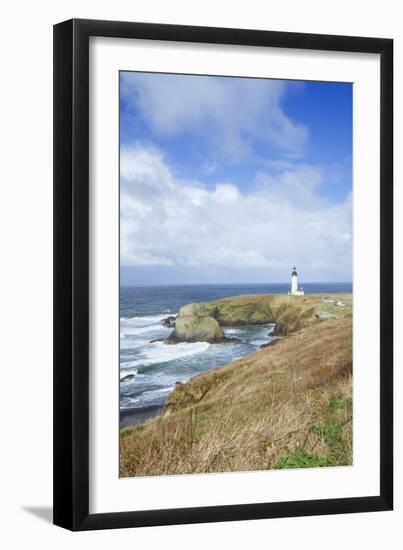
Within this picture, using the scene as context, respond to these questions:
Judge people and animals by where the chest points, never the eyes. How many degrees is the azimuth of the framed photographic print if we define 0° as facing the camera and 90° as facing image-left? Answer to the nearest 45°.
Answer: approximately 315°
